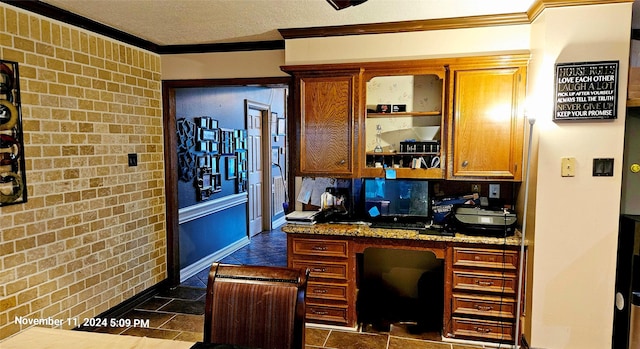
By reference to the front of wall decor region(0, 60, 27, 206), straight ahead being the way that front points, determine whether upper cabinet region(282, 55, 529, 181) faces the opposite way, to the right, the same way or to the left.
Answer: to the right

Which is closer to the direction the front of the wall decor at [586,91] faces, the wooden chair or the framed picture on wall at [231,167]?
the wooden chair

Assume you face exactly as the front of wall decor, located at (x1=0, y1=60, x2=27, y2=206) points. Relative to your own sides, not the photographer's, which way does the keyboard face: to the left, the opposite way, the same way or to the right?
to the right

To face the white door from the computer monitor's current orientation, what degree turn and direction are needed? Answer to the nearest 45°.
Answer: approximately 135° to its right

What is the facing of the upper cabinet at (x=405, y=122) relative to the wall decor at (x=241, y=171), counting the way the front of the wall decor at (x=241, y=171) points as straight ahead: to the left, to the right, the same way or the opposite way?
to the right

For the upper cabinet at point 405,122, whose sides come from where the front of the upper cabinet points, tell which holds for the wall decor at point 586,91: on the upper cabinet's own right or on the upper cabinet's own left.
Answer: on the upper cabinet's own left
